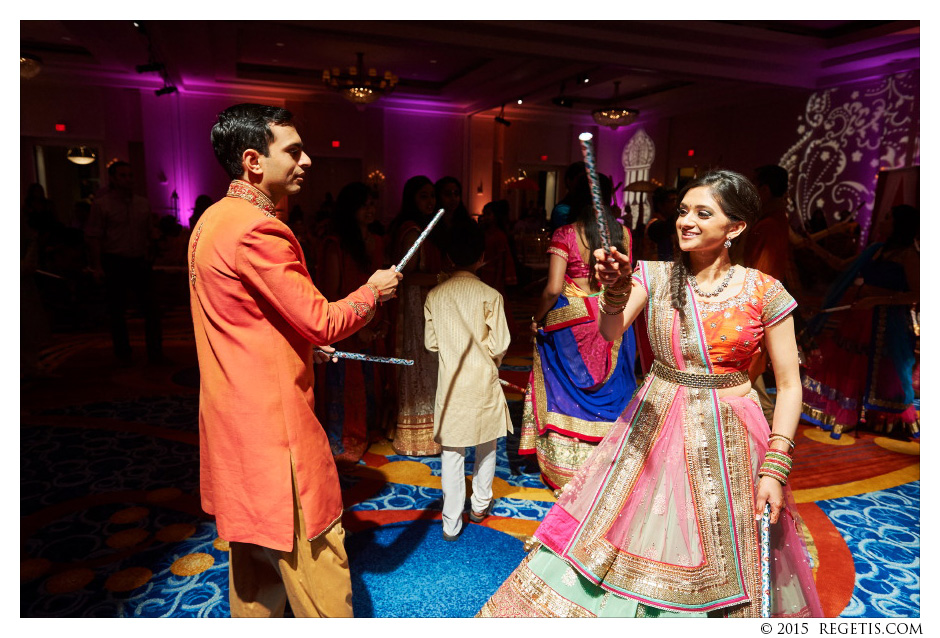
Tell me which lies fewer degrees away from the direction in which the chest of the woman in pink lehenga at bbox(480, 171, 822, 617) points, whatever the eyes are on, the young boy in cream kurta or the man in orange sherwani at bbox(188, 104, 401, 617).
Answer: the man in orange sherwani

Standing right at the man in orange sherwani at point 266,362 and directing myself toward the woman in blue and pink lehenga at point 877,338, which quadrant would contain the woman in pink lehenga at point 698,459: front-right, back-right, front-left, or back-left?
front-right

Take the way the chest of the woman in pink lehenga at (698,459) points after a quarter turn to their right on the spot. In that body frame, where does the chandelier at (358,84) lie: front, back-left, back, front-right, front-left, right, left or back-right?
front

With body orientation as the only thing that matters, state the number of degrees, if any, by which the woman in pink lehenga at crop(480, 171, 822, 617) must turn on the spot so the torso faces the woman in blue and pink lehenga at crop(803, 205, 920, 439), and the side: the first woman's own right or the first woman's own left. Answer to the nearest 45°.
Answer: approximately 180°

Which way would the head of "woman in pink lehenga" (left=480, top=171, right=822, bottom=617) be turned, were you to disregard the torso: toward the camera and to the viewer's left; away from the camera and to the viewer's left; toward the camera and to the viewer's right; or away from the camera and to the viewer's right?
toward the camera and to the viewer's left

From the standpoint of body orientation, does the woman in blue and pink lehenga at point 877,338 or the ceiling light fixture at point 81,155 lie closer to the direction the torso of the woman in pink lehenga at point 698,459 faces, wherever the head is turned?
the ceiling light fixture

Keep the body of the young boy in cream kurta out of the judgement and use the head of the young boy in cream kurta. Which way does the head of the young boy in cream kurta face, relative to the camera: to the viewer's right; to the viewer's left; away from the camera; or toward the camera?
away from the camera

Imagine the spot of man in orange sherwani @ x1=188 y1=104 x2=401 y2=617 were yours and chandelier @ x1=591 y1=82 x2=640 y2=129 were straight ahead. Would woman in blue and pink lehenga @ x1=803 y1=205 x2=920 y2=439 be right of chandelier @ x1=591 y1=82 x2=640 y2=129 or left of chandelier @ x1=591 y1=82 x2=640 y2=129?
right

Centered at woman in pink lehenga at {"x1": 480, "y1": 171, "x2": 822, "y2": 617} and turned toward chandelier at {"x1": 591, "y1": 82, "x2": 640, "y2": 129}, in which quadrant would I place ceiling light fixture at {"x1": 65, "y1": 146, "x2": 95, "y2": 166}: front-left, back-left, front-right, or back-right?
front-left

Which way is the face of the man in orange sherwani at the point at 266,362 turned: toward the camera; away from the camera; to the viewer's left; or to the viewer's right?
to the viewer's right

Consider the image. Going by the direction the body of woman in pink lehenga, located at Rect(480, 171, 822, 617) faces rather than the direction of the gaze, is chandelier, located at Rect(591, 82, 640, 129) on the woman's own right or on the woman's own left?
on the woman's own right

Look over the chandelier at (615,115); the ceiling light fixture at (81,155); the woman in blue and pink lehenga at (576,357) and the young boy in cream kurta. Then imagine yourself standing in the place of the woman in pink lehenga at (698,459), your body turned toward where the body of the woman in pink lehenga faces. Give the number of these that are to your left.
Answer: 0

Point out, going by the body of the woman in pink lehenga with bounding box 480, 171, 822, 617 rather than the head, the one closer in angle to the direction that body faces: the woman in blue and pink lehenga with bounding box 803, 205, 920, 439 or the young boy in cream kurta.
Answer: the young boy in cream kurta

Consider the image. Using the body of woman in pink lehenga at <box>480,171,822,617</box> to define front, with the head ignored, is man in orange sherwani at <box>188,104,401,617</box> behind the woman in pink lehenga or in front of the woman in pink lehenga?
in front

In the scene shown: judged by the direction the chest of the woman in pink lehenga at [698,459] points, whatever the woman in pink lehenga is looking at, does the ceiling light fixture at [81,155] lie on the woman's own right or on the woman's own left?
on the woman's own right
